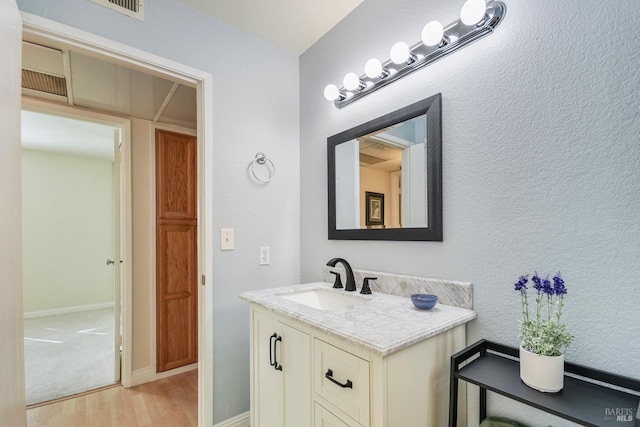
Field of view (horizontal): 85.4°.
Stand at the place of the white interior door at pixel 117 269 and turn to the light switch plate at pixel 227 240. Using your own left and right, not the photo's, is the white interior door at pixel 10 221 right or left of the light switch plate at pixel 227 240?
right

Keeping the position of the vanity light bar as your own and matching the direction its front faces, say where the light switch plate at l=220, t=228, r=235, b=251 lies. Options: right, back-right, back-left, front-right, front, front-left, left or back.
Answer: front-right

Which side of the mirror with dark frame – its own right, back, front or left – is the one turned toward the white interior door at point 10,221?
front

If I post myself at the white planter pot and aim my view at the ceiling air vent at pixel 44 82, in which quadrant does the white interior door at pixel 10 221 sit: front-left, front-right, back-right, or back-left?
front-left

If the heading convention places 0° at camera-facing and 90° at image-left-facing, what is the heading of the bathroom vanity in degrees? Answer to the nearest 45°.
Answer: approximately 45°

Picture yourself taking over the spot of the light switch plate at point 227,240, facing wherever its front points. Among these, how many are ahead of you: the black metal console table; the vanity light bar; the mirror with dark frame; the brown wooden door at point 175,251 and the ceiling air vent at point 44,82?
3

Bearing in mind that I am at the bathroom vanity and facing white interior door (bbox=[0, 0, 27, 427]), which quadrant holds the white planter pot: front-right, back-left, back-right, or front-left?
back-left

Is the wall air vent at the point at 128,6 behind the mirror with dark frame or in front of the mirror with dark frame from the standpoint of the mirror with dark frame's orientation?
in front

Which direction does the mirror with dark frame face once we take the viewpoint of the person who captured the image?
facing the viewer and to the left of the viewer

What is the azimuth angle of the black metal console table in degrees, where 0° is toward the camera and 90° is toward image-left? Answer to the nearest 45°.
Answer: approximately 45°

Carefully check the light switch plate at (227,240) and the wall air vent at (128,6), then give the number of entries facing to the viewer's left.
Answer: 0

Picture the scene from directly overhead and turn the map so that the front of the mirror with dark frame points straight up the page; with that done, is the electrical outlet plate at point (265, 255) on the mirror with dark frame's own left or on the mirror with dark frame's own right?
on the mirror with dark frame's own right

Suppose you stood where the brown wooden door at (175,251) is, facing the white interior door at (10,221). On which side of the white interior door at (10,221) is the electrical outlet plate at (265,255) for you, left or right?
left

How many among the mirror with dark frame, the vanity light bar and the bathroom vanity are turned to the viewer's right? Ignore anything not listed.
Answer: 0
